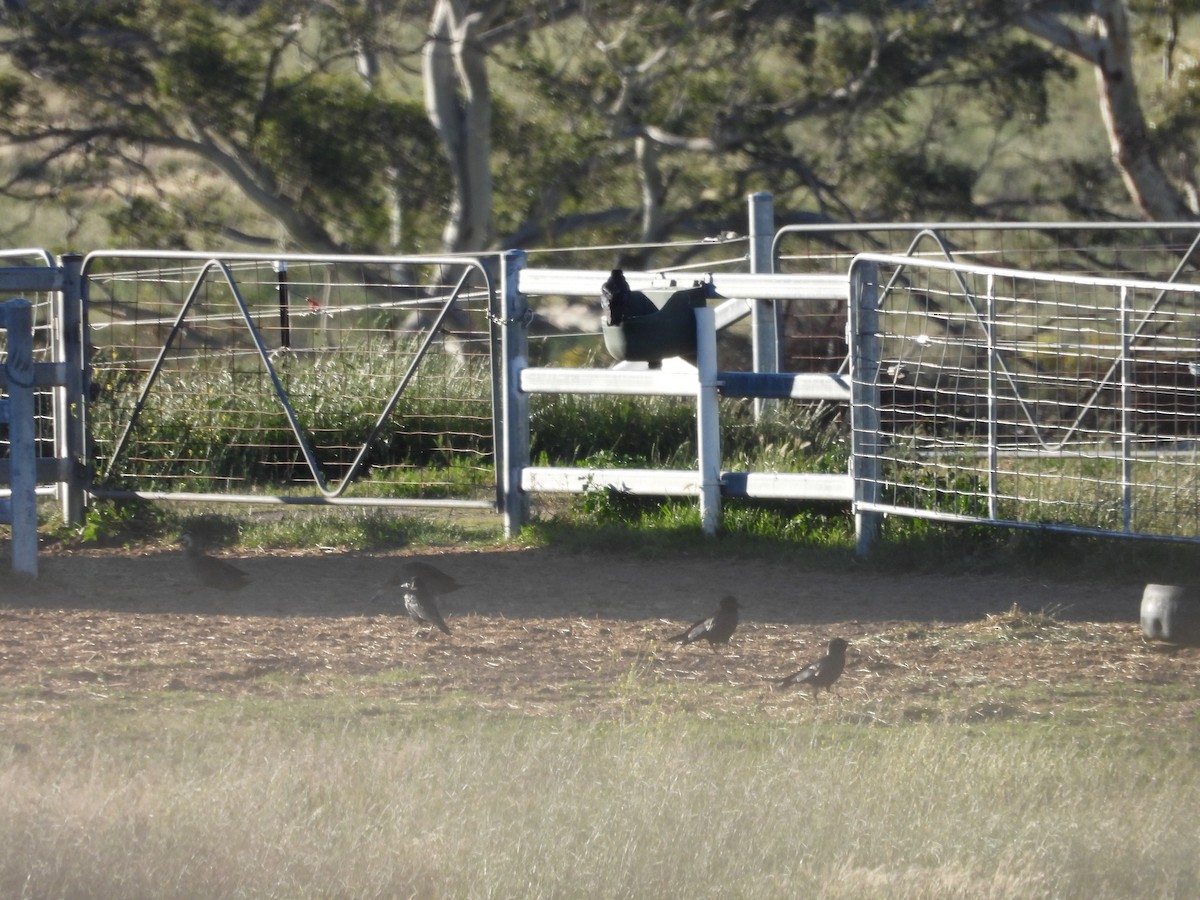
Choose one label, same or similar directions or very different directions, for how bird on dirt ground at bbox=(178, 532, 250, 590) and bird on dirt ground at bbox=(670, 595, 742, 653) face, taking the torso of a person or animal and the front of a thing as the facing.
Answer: very different directions

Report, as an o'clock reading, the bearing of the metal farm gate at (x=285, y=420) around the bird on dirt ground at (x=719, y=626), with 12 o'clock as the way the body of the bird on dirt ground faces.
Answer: The metal farm gate is roughly at 8 o'clock from the bird on dirt ground.

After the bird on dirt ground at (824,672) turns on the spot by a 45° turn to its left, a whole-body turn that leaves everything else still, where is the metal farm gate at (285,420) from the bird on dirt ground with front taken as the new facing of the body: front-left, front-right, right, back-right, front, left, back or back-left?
left

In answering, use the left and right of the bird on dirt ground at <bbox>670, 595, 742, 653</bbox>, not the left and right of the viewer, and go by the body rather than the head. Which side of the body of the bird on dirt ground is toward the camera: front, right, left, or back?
right

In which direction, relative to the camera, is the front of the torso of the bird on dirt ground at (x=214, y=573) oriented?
to the viewer's left

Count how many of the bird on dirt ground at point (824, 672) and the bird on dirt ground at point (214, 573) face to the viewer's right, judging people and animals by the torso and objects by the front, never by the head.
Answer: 1

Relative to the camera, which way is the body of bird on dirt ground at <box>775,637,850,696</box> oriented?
to the viewer's right

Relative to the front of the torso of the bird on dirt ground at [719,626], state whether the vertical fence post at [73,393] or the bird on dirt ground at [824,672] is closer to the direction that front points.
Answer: the bird on dirt ground

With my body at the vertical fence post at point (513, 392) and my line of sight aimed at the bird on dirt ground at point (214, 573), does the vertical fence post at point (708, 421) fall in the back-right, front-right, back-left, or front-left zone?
back-left

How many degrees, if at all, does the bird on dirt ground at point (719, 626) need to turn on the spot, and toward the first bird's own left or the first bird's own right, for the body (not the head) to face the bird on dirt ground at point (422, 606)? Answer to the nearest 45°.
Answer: approximately 180°

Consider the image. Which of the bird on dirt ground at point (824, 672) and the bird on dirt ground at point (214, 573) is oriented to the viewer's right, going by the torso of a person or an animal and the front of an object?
the bird on dirt ground at point (824, 672)

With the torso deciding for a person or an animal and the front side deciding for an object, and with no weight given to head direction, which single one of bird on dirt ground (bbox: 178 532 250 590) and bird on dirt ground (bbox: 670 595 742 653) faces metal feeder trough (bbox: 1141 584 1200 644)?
bird on dirt ground (bbox: 670 595 742 653)

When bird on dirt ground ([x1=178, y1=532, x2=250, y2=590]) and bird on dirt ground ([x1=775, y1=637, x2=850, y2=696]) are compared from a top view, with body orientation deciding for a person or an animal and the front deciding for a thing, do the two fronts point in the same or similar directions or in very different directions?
very different directions

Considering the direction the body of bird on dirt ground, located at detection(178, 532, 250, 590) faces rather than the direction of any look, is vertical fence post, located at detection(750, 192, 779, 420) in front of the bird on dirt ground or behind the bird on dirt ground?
behind
